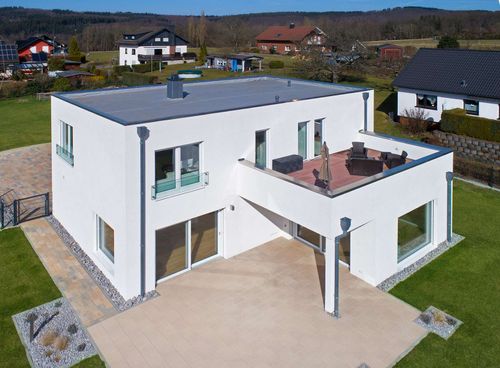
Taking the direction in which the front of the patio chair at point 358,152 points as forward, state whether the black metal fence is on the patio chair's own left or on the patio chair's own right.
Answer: on the patio chair's own right

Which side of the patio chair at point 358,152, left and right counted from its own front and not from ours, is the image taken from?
front

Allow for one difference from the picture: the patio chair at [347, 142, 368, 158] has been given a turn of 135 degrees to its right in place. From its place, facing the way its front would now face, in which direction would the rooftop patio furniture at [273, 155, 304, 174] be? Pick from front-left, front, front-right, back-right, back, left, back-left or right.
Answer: left

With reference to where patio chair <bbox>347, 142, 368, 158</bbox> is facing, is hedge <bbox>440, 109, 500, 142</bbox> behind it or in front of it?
behind

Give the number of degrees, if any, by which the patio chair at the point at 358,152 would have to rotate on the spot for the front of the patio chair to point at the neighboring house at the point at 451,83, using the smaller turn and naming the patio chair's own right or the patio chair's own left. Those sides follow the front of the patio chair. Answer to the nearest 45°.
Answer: approximately 180°

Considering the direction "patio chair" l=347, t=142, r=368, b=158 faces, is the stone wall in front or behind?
behind
